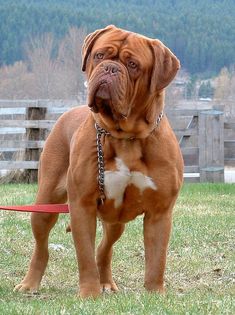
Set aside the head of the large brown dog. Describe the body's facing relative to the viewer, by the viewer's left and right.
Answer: facing the viewer and to the right of the viewer

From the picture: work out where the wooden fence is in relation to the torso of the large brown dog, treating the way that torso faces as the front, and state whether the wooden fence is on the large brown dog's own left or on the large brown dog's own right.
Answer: on the large brown dog's own left
